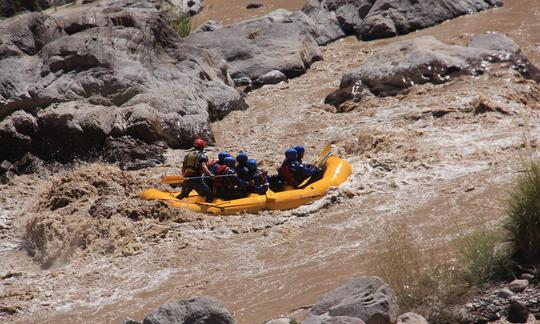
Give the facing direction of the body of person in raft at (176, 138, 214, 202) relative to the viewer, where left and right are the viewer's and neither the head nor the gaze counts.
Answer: facing away from the viewer and to the right of the viewer

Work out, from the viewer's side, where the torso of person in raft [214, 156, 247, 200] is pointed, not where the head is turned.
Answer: to the viewer's right

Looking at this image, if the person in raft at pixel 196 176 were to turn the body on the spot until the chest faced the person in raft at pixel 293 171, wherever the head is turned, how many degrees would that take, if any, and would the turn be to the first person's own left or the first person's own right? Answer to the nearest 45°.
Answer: approximately 45° to the first person's own right

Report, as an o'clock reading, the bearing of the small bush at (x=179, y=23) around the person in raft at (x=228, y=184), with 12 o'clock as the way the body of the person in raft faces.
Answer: The small bush is roughly at 9 o'clock from the person in raft.

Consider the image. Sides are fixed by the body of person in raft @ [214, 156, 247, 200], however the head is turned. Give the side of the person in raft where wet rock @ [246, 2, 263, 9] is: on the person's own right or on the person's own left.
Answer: on the person's own left

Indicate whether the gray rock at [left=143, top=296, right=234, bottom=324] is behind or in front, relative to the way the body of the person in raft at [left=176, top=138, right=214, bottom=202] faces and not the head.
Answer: behind

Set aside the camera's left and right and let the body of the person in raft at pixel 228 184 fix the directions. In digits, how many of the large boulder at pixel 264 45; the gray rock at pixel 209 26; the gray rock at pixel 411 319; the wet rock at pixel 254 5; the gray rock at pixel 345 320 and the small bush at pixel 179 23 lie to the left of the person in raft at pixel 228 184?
4

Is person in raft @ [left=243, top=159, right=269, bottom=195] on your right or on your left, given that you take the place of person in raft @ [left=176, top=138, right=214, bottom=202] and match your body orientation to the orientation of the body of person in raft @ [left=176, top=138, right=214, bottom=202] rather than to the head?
on your right

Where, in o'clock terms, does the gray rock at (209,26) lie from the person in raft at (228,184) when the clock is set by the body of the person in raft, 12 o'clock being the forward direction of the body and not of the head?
The gray rock is roughly at 9 o'clock from the person in raft.

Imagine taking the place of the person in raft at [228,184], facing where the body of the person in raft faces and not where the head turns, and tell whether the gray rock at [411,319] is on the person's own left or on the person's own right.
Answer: on the person's own right

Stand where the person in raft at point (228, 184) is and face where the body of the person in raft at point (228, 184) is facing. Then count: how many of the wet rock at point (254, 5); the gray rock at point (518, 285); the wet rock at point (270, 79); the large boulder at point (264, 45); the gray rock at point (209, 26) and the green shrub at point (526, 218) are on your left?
4
